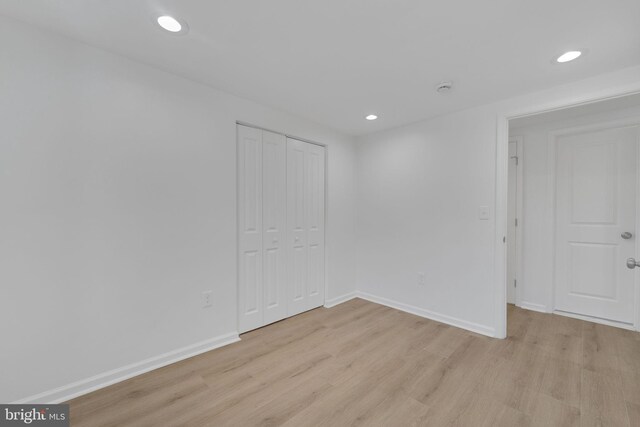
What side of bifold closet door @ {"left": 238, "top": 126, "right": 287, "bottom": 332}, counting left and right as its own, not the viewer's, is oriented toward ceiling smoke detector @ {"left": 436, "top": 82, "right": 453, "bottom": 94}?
front

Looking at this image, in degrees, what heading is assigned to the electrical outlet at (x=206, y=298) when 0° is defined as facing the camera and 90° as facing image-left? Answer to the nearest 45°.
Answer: approximately 315°

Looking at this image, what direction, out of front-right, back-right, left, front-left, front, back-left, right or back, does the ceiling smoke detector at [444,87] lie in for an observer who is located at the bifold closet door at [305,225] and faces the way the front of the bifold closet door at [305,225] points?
front

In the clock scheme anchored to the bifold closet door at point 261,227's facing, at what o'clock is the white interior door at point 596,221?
The white interior door is roughly at 11 o'clock from the bifold closet door.

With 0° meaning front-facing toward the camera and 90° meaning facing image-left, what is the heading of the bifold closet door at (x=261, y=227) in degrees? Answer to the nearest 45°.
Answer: approximately 315°

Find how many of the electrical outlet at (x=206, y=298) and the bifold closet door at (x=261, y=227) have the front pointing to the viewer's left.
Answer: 0

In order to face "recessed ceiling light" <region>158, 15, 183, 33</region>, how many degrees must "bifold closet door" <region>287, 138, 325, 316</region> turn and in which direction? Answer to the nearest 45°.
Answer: approximately 90° to its right

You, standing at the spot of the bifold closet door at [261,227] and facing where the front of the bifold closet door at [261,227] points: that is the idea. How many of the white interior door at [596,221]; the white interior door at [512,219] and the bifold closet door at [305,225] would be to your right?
0

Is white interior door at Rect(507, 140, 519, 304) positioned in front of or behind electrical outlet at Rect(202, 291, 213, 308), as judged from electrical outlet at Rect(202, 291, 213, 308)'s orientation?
in front

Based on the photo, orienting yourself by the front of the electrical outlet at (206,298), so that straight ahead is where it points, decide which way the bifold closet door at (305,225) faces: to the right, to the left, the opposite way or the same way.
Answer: the same way

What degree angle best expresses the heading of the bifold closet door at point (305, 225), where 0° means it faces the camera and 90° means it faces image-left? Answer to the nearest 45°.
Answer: approximately 315°

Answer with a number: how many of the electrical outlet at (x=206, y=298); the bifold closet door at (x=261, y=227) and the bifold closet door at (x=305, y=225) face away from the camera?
0

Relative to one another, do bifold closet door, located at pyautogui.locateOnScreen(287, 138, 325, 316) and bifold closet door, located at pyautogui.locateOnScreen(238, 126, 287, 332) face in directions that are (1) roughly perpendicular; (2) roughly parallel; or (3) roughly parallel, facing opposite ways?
roughly parallel

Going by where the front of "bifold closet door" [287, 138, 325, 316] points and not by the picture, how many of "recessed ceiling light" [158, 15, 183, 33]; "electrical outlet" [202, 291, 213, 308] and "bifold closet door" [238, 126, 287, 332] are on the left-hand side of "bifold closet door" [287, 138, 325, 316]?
0

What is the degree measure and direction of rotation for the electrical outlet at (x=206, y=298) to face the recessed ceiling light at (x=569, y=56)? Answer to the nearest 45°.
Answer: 0° — it already faces it

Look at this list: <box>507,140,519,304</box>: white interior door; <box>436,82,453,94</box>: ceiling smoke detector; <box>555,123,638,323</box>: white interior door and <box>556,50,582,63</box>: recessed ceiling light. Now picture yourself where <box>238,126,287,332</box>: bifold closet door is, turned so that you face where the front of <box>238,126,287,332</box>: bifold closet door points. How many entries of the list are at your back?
0

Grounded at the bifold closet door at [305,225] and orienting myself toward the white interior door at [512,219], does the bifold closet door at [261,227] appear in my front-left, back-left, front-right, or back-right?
back-right

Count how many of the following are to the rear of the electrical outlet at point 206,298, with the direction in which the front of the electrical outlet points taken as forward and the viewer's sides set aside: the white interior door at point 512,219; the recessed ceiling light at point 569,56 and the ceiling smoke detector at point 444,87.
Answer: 0
